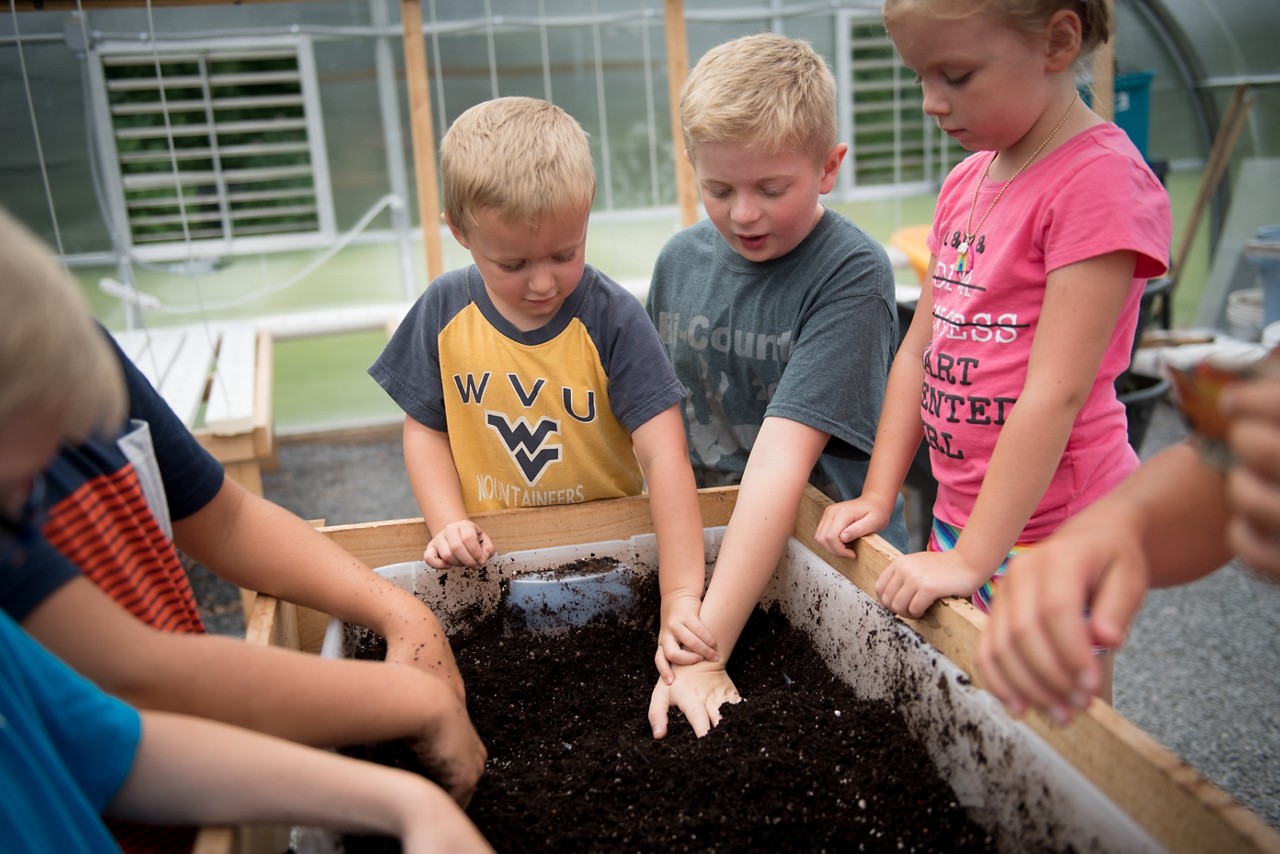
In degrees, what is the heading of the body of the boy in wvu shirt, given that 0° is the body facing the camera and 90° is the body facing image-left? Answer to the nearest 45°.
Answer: approximately 0°

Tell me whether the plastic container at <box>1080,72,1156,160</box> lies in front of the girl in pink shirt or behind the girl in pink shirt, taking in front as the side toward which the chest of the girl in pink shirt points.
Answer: behind

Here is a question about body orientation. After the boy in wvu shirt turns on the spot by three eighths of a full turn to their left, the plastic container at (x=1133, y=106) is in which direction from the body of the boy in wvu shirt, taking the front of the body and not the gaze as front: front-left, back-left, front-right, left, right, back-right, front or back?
front

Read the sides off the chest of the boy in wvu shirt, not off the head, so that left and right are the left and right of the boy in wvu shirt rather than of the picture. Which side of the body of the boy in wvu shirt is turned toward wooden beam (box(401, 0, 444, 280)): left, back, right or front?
back

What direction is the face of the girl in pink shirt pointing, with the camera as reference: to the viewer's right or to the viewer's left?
to the viewer's left

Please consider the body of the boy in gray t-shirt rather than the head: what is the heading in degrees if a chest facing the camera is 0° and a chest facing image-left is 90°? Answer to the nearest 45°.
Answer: approximately 45°
